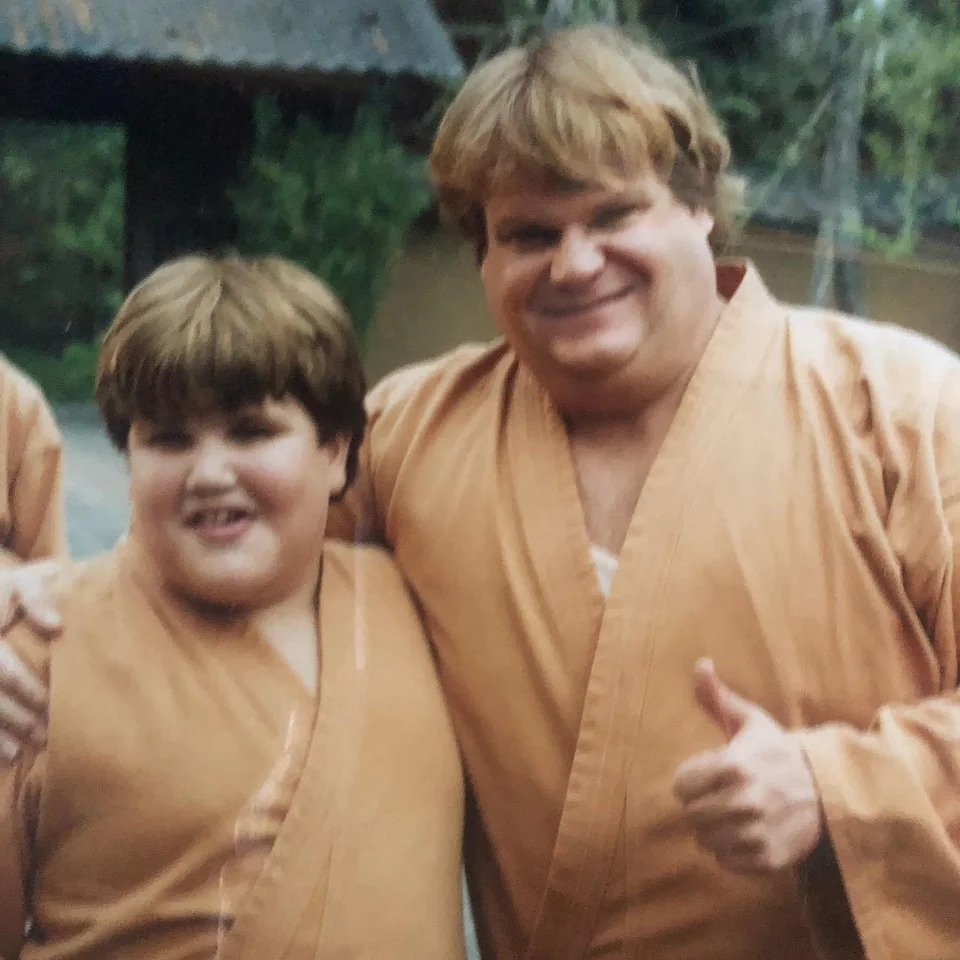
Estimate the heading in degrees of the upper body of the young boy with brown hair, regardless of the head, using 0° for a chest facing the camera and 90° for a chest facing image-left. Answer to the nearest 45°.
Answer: approximately 0°
